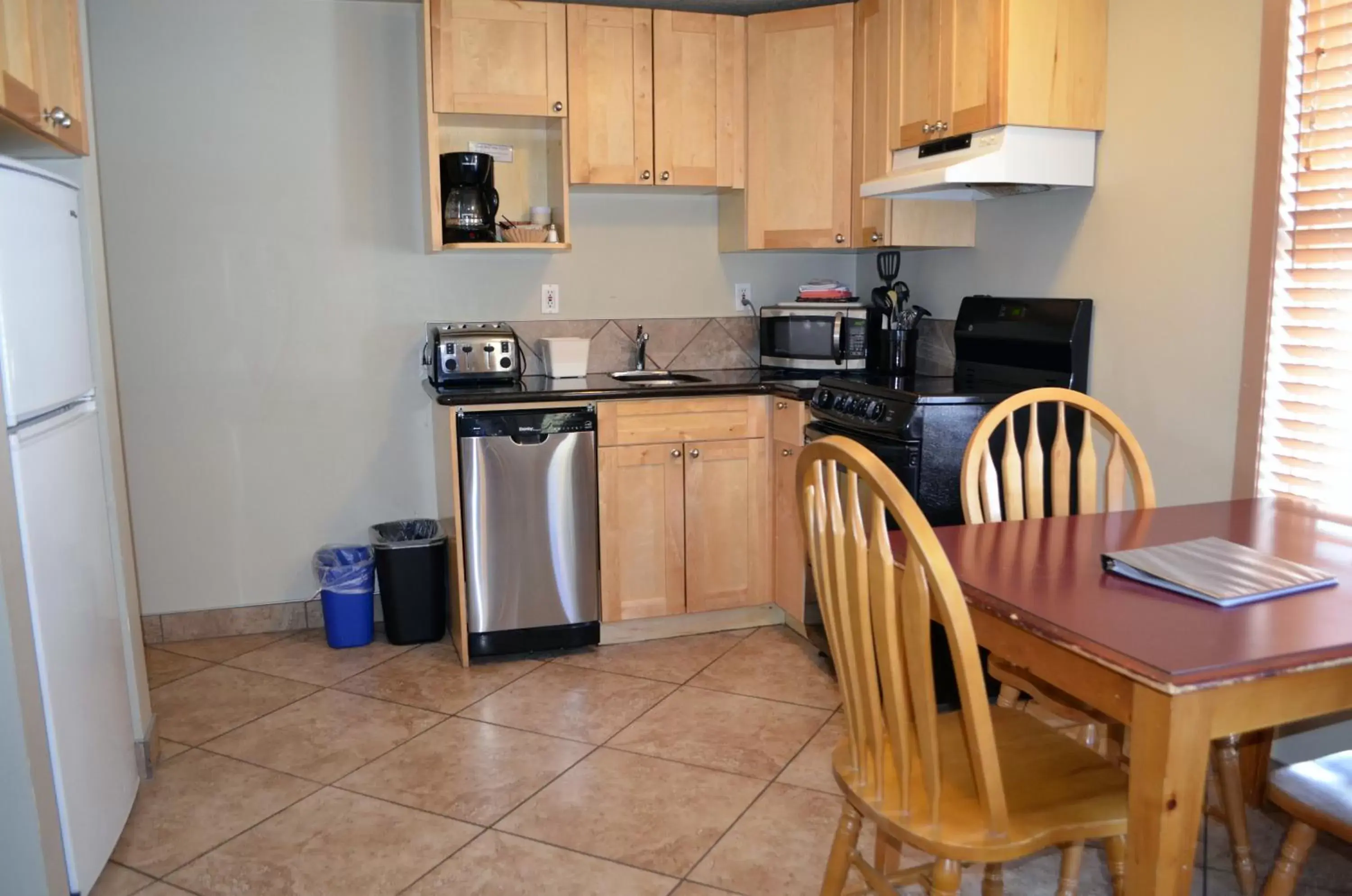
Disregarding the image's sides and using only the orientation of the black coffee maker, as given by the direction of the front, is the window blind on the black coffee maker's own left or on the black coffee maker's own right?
on the black coffee maker's own left

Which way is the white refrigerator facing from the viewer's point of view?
to the viewer's right

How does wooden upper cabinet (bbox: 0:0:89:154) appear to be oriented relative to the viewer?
to the viewer's right

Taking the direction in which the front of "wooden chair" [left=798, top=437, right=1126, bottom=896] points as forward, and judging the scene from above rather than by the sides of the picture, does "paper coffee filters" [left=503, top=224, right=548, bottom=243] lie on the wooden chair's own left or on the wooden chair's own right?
on the wooden chair's own left

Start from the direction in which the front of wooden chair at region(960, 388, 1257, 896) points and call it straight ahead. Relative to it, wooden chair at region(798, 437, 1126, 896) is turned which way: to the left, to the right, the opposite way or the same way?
to the left

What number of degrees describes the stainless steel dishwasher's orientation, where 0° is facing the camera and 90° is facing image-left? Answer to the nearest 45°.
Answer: approximately 0°

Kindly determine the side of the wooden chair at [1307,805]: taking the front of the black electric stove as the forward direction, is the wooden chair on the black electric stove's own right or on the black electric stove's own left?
on the black electric stove's own left

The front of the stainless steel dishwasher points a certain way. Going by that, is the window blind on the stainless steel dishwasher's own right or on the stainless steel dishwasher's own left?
on the stainless steel dishwasher's own left

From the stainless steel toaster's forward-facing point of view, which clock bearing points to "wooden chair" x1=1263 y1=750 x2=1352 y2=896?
The wooden chair is roughly at 11 o'clock from the stainless steel toaster.
